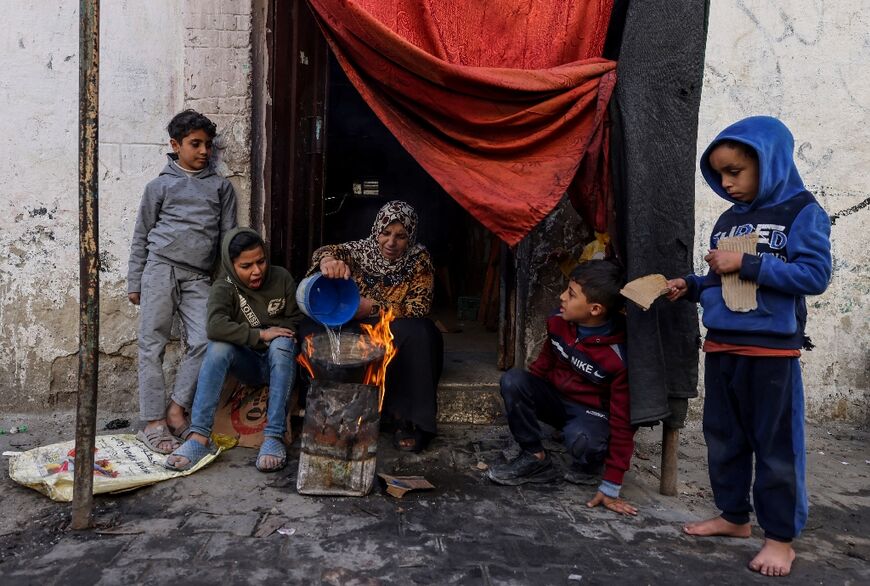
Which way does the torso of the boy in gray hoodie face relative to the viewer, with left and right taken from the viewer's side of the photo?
facing the viewer

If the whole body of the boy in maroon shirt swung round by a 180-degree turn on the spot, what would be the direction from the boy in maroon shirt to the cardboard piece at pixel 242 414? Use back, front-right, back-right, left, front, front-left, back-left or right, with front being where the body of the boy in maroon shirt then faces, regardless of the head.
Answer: back-left

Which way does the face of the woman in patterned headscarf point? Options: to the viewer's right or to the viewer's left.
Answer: to the viewer's left

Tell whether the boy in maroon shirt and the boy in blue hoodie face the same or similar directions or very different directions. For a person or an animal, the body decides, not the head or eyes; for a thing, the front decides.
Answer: same or similar directions

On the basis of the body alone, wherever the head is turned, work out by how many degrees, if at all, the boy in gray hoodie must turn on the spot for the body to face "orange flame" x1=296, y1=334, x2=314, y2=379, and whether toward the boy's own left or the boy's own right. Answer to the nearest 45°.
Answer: approximately 45° to the boy's own left

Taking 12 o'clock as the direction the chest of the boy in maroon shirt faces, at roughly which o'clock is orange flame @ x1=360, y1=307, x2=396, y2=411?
The orange flame is roughly at 2 o'clock from the boy in maroon shirt.

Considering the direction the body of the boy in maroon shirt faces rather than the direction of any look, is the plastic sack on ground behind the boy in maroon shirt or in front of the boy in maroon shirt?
in front

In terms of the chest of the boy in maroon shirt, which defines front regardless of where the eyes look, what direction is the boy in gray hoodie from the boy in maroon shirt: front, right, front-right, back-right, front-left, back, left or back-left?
front-right

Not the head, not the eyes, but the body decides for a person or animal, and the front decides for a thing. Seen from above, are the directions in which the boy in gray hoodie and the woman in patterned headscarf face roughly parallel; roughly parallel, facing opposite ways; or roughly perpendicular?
roughly parallel

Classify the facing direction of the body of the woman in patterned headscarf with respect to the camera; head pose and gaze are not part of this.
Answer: toward the camera

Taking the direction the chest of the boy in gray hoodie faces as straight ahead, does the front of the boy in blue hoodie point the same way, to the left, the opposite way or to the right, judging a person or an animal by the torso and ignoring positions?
to the right

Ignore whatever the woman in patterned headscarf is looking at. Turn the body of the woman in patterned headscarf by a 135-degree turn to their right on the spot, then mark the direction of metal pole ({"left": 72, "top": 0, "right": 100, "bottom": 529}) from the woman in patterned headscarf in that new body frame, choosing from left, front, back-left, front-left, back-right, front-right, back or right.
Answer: left

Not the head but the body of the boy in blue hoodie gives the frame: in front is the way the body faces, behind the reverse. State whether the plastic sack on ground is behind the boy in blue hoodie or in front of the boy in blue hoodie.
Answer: in front

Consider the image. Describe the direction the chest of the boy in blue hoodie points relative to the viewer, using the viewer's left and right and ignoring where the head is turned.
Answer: facing the viewer and to the left of the viewer

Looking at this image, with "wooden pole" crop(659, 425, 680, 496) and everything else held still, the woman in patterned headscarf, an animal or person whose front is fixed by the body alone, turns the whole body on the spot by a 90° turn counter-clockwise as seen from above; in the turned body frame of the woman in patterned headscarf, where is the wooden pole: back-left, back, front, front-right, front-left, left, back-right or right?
front-right

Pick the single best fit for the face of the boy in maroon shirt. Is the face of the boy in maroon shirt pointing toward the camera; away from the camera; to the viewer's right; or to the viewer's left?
to the viewer's left

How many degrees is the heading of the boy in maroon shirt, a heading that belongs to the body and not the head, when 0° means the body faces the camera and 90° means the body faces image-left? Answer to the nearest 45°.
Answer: approximately 45°

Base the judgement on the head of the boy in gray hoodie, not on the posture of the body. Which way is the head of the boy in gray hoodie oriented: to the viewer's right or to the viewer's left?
to the viewer's right
